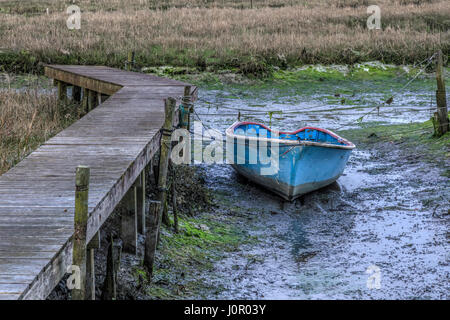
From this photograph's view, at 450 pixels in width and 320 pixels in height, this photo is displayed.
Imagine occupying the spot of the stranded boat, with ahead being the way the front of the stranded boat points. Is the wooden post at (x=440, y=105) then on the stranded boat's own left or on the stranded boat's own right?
on the stranded boat's own left
